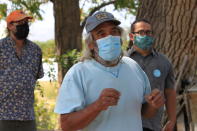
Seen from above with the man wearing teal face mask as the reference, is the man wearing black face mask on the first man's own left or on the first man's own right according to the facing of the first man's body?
on the first man's own right

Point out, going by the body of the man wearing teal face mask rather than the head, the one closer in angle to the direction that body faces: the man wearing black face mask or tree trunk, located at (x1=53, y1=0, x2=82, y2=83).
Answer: the man wearing black face mask

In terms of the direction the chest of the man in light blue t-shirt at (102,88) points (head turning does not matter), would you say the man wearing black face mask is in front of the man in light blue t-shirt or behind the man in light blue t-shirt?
behind

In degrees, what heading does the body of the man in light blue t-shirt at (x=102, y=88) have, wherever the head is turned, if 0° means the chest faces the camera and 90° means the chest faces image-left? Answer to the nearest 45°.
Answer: approximately 315°

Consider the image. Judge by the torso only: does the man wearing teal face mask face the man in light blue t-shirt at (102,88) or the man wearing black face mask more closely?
the man in light blue t-shirt

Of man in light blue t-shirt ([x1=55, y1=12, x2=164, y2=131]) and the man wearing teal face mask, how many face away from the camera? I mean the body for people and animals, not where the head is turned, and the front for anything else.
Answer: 0

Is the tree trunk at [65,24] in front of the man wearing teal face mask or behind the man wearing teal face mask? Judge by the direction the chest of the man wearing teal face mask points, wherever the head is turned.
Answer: behind

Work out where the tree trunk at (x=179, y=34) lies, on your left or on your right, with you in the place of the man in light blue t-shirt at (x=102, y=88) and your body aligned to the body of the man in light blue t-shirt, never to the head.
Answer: on your left

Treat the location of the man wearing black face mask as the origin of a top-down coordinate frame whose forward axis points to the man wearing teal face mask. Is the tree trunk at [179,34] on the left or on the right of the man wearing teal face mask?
left

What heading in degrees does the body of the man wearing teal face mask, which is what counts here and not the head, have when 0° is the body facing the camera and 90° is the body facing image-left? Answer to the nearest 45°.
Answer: approximately 0°

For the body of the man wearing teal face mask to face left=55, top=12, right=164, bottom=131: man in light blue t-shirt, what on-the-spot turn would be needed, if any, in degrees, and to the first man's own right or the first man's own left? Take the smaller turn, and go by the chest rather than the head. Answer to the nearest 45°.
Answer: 0° — they already face them

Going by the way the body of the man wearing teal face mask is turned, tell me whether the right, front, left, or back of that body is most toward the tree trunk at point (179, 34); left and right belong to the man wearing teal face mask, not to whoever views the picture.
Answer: back
